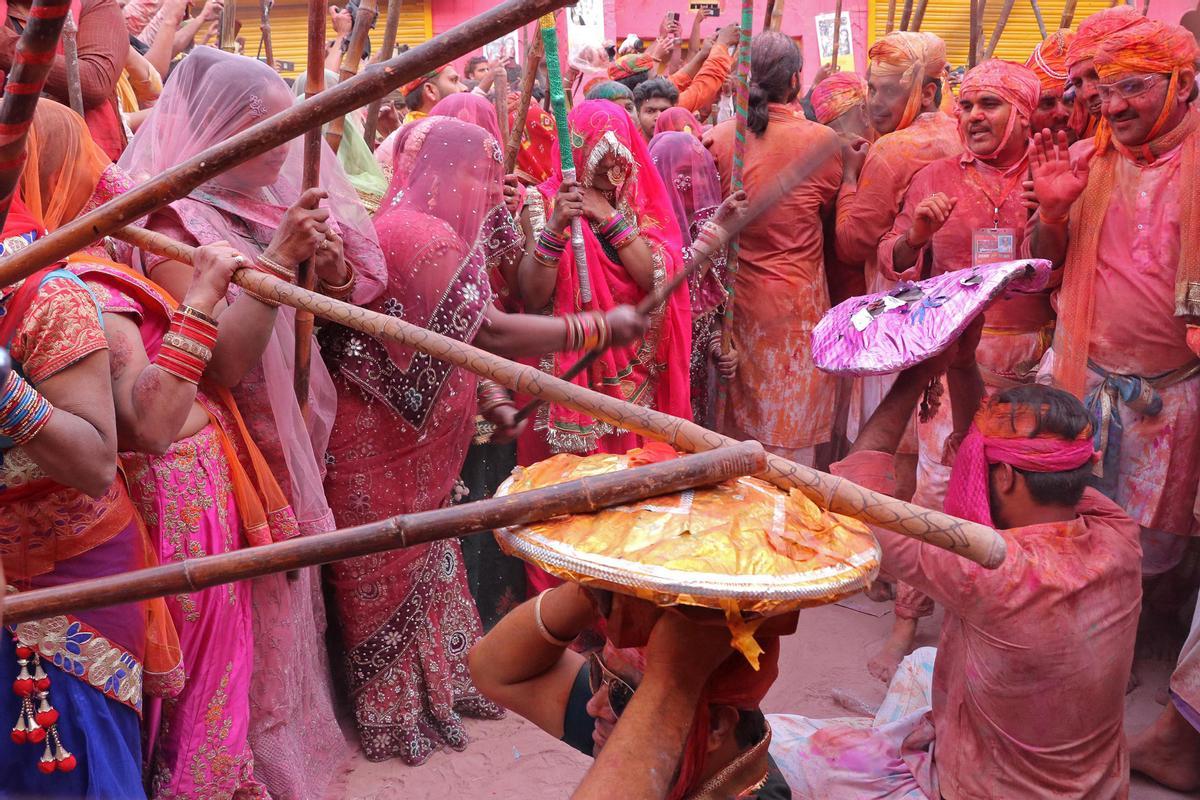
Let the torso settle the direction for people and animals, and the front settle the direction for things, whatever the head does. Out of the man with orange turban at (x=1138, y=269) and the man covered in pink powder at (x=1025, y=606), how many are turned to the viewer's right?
0

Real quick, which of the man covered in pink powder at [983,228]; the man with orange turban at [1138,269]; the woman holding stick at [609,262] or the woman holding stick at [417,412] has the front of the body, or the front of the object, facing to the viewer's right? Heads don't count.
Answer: the woman holding stick at [417,412]

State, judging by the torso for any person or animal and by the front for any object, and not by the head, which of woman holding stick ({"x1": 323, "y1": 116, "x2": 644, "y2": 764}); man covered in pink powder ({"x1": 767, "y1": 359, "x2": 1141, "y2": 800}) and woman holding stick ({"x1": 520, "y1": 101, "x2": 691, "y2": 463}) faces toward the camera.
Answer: woman holding stick ({"x1": 520, "y1": 101, "x2": 691, "y2": 463})

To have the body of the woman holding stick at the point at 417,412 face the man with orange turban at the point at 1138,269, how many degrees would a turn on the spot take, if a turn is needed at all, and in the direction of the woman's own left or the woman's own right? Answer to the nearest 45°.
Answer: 0° — they already face them

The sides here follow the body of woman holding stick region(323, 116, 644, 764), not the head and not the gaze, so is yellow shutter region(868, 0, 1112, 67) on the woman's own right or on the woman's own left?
on the woman's own left

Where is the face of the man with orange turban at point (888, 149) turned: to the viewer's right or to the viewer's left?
to the viewer's left

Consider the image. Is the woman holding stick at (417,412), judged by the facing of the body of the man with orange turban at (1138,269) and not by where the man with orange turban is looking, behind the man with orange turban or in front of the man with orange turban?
in front

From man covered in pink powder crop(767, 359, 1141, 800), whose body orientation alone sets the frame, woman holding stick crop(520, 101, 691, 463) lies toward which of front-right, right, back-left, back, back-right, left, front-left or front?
front

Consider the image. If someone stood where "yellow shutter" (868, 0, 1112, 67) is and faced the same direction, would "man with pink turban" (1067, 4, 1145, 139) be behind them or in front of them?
in front

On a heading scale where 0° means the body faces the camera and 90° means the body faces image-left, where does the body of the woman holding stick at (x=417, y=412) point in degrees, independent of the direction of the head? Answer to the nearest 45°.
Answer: approximately 270°

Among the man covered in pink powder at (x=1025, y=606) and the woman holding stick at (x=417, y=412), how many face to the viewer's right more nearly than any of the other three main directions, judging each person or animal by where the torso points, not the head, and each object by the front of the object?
1

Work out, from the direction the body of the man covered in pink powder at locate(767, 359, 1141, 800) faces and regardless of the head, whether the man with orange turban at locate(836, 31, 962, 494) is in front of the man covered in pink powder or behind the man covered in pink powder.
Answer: in front

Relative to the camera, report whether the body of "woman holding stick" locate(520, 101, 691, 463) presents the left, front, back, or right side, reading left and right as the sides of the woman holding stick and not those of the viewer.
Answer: front
